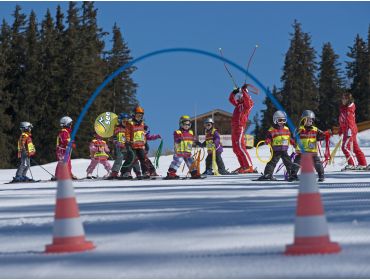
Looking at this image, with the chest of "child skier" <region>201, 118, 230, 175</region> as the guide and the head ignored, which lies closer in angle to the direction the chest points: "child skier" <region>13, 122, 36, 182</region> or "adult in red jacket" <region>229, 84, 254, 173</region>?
the child skier

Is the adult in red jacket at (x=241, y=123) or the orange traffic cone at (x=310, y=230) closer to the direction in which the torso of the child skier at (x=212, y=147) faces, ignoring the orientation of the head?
the orange traffic cone

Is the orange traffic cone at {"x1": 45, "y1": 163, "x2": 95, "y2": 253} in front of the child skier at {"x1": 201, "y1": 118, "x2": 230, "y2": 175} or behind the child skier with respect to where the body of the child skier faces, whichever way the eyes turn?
in front

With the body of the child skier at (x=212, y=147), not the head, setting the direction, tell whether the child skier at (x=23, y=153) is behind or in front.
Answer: in front

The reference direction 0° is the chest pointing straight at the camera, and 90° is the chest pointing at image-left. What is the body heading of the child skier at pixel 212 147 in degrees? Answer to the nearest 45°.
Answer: approximately 45°

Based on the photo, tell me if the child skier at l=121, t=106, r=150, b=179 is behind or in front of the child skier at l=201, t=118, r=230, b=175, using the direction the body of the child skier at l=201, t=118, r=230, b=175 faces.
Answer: in front

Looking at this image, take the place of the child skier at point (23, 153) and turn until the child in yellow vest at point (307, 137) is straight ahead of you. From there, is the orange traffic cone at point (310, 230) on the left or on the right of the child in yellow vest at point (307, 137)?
right

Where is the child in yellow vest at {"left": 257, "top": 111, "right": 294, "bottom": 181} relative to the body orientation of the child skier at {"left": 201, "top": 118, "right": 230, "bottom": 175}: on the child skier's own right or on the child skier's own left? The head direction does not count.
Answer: on the child skier's own left

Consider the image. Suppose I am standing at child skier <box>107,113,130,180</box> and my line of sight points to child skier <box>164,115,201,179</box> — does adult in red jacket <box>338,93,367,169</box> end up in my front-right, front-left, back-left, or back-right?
front-left

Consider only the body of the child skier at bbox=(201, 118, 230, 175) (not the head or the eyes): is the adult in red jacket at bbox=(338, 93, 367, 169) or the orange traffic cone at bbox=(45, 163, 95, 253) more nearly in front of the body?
the orange traffic cone
